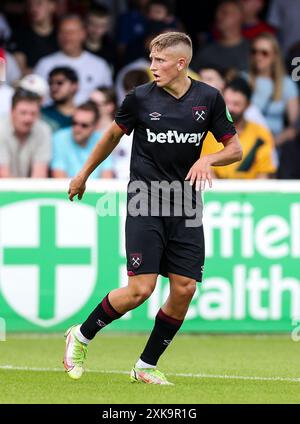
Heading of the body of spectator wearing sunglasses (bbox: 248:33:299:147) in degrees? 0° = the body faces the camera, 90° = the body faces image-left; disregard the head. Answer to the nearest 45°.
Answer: approximately 45°

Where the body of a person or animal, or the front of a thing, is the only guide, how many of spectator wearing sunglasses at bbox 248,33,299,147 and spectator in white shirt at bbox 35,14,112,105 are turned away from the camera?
0

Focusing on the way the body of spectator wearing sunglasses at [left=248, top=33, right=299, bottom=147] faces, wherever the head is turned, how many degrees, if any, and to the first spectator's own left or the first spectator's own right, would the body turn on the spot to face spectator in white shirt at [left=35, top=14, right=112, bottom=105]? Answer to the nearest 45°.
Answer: approximately 45° to the first spectator's own right

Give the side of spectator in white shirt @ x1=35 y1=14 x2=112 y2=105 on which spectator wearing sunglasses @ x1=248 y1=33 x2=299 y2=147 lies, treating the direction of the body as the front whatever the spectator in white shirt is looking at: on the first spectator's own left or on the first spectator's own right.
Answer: on the first spectator's own left

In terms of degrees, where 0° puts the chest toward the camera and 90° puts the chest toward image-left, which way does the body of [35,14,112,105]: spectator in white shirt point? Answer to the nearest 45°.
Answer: approximately 0°
